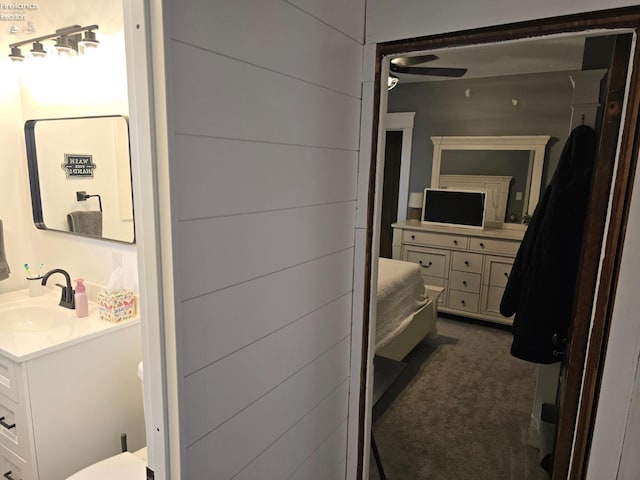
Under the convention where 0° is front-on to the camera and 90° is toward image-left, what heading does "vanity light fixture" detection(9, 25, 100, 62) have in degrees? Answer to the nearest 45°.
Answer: approximately 45°

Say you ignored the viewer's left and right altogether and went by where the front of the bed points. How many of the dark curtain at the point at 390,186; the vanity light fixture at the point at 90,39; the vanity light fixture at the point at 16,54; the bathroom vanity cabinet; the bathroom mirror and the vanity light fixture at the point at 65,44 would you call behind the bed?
5

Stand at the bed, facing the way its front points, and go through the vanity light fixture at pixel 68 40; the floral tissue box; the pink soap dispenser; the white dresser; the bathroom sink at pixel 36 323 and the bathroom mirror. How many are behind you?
5

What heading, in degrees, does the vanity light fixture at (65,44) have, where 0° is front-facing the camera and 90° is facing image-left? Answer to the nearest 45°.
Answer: approximately 45°

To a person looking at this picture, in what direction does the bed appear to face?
facing away from the viewer and to the right of the viewer

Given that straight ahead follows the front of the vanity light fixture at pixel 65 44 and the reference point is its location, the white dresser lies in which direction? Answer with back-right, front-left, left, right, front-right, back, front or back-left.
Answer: back-left

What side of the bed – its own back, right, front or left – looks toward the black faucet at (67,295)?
back

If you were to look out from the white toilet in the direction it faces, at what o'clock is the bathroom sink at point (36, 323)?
The bathroom sink is roughly at 4 o'clock from the white toilet.
